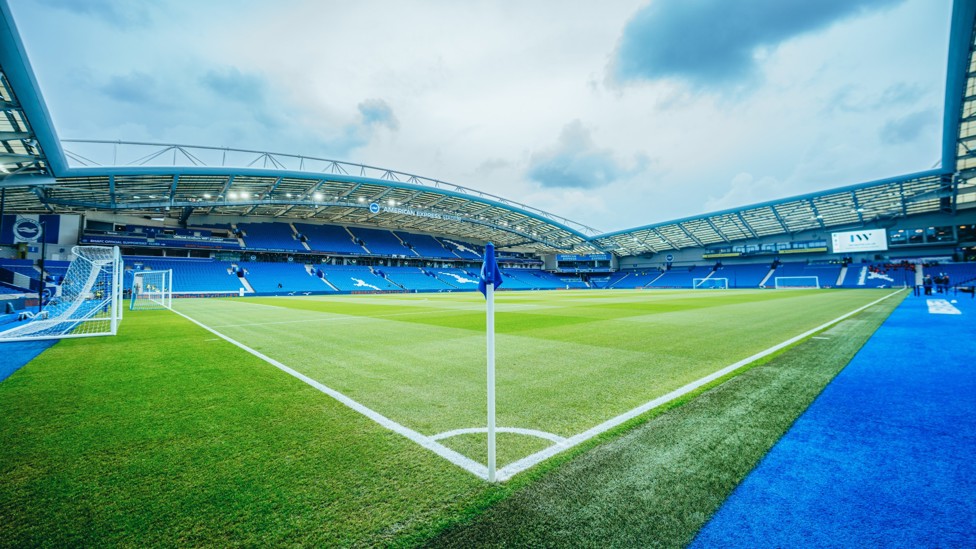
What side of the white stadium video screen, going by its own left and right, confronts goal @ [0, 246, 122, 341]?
front

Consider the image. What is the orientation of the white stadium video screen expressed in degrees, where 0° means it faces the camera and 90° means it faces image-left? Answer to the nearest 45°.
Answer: approximately 0°

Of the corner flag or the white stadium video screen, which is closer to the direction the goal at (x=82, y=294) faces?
the white stadium video screen

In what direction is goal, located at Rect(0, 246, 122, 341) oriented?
to the viewer's right

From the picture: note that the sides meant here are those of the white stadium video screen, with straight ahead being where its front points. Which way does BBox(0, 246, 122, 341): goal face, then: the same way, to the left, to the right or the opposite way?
the opposite way

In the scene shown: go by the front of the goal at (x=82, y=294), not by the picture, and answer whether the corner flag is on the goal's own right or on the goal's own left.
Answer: on the goal's own right

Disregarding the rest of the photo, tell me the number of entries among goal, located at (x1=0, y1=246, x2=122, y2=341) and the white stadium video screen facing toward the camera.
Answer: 1

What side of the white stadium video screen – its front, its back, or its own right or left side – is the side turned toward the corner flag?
front
